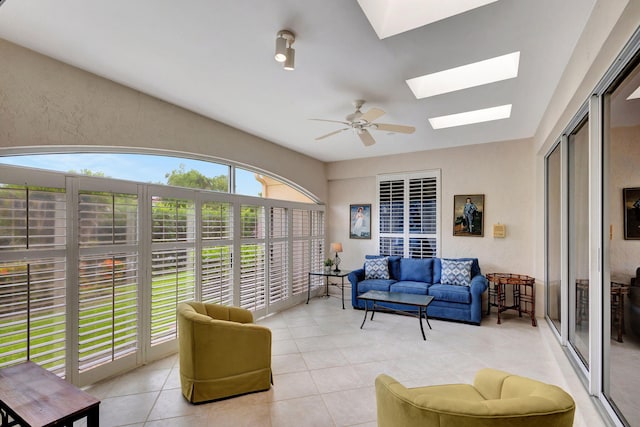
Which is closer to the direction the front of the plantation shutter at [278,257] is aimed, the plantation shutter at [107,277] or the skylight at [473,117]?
the skylight

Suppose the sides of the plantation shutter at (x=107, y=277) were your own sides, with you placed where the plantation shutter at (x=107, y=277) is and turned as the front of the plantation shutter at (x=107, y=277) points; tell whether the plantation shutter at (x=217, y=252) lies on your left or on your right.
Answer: on your left

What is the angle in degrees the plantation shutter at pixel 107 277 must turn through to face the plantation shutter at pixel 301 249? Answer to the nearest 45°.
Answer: approximately 90° to its left

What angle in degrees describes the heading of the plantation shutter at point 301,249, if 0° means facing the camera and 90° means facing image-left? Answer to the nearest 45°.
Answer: approximately 315°

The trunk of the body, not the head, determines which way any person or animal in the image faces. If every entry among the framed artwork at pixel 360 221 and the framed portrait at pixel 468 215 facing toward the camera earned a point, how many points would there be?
2
